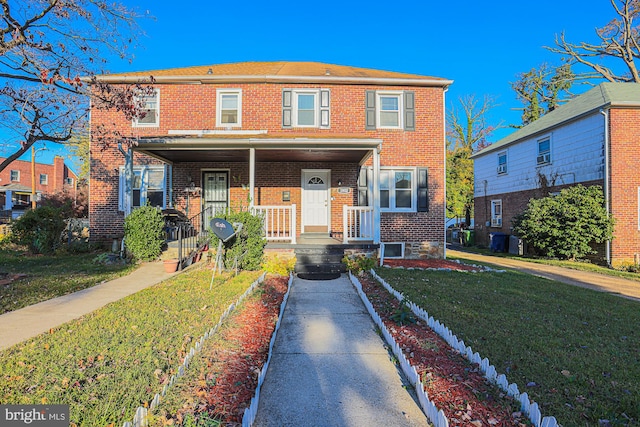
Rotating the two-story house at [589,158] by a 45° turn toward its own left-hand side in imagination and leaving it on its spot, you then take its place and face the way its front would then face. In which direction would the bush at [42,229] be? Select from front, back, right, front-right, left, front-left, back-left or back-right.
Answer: right

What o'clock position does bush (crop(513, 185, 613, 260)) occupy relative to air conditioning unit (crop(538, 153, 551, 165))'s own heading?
The bush is roughly at 10 o'clock from the air conditioning unit.

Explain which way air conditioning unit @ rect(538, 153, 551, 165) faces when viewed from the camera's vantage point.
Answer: facing the viewer and to the left of the viewer

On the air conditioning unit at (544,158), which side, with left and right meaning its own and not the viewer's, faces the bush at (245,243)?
front

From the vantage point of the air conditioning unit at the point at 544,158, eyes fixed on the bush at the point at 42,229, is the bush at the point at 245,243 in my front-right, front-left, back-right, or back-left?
front-left

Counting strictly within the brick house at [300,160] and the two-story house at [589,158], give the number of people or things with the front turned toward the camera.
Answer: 2

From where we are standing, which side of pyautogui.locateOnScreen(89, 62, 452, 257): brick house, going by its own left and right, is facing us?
front

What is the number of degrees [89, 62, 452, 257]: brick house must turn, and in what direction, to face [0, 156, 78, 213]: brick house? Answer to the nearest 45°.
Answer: approximately 135° to its right

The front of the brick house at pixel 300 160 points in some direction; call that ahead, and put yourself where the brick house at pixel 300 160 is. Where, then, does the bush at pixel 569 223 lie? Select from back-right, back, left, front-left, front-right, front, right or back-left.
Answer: left

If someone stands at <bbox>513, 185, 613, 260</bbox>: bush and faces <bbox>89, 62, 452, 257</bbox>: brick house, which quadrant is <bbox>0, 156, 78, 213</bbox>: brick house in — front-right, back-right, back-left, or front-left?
front-right

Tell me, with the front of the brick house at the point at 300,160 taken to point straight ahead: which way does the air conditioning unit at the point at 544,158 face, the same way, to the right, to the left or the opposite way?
to the right

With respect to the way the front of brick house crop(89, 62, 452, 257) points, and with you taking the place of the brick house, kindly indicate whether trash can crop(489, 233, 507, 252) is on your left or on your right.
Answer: on your left

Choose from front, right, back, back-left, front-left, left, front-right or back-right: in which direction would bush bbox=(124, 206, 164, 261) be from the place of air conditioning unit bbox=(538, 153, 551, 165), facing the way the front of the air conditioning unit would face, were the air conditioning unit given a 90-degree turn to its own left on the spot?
right

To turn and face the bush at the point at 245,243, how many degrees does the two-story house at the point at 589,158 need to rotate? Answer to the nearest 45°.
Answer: approximately 45° to its right

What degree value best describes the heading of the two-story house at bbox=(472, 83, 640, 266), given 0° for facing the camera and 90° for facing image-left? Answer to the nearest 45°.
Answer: approximately 0°

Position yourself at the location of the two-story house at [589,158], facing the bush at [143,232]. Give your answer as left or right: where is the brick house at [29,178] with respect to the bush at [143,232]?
right

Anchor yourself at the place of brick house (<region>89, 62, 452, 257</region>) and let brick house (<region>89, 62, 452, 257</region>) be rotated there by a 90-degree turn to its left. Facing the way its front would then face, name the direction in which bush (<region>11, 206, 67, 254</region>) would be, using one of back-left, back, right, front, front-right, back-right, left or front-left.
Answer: back

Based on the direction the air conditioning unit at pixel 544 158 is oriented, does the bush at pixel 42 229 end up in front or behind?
in front
